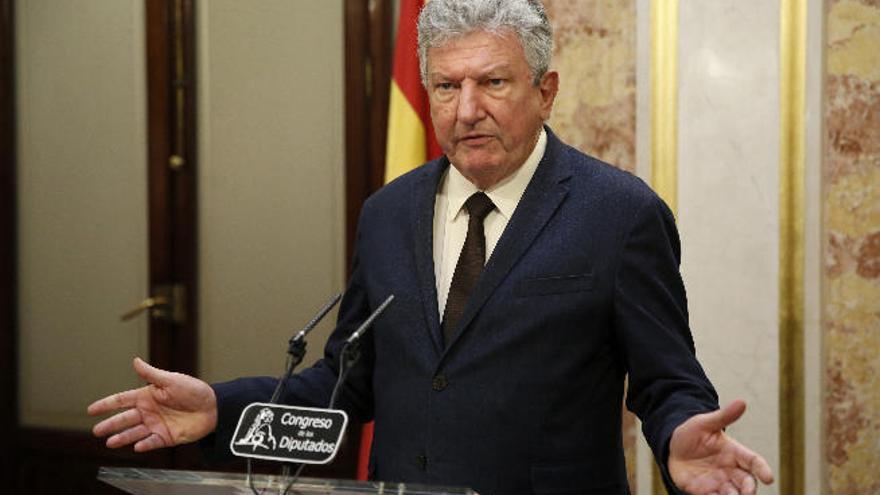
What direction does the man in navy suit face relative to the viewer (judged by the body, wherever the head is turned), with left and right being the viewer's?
facing the viewer and to the left of the viewer

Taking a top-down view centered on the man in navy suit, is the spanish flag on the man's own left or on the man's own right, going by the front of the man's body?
on the man's own right

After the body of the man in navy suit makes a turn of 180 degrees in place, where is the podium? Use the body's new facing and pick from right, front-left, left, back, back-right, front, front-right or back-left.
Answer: back
